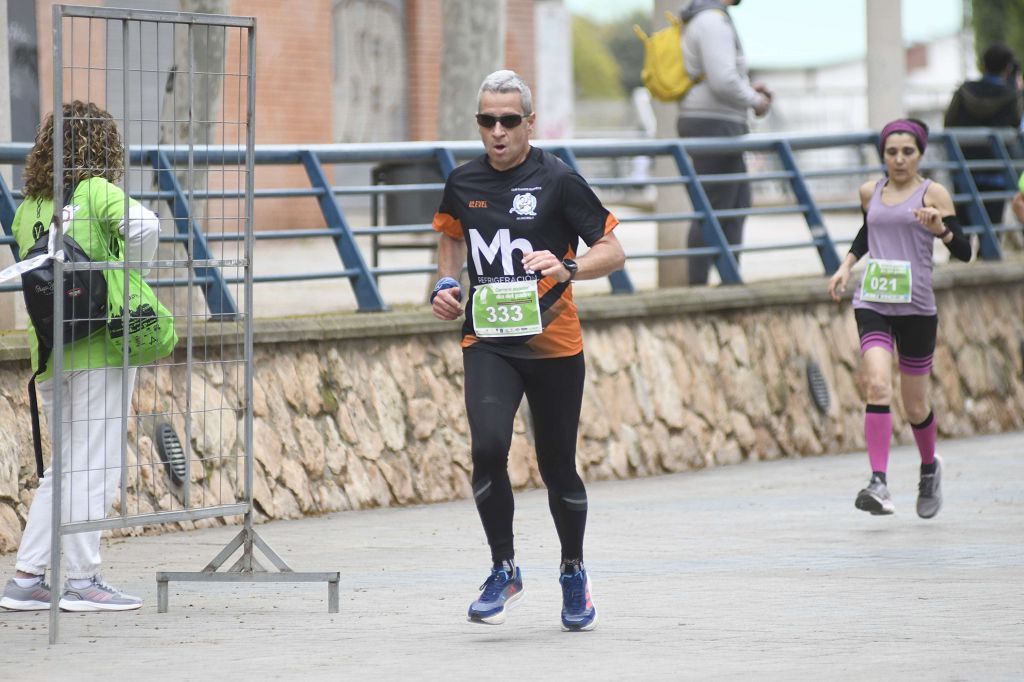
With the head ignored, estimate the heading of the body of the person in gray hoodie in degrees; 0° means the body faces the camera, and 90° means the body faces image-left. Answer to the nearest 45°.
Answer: approximately 270°

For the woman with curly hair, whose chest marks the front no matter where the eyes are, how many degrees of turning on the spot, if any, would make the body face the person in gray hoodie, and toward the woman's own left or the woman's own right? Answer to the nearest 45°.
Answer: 0° — they already face them

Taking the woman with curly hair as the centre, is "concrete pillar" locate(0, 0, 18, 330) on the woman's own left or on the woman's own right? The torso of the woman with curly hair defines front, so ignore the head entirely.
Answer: on the woman's own left

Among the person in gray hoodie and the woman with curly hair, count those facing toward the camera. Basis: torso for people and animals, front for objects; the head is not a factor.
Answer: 0

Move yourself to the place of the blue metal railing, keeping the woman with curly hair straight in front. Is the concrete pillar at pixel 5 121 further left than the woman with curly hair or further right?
right

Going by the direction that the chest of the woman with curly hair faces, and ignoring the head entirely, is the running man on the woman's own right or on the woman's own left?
on the woman's own right

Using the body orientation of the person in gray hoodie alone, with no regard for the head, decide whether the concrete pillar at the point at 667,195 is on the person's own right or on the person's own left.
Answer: on the person's own left

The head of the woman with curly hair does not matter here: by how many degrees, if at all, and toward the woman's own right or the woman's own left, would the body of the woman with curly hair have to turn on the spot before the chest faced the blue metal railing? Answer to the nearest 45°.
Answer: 0° — they already face it

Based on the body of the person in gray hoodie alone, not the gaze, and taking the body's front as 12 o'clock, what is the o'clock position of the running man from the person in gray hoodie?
The running man is roughly at 3 o'clock from the person in gray hoodie.
